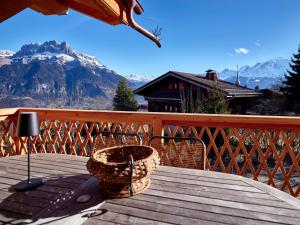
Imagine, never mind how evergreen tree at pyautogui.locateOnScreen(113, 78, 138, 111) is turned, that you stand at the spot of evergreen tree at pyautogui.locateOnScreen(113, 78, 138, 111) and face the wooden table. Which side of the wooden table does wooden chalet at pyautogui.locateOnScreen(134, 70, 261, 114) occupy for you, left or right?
left

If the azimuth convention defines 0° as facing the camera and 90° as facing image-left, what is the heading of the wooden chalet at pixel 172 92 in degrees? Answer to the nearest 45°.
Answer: approximately 45°

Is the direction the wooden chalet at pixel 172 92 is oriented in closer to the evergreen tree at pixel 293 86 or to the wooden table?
the wooden table

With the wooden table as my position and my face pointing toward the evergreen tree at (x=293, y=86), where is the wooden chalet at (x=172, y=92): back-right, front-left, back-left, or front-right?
front-left

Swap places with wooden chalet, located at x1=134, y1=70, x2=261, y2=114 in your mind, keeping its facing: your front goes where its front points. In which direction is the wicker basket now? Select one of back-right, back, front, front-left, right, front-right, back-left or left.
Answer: front-left

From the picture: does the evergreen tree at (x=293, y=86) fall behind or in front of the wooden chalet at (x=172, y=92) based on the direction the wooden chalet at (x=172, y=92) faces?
behind

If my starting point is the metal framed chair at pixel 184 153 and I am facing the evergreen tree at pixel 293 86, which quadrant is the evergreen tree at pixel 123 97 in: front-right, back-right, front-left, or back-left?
front-left

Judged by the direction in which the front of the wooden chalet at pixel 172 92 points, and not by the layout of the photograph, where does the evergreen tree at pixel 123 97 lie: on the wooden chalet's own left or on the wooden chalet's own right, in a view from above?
on the wooden chalet's own right

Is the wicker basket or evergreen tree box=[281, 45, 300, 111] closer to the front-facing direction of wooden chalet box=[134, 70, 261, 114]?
the wicker basket

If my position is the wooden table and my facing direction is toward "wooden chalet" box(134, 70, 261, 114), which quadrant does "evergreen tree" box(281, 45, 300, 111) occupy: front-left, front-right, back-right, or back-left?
front-right

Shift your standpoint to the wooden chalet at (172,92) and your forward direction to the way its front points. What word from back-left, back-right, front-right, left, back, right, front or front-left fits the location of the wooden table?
front-left

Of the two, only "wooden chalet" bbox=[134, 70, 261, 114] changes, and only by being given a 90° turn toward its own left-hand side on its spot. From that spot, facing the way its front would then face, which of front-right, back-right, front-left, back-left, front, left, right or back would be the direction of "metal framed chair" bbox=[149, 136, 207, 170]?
front-right
